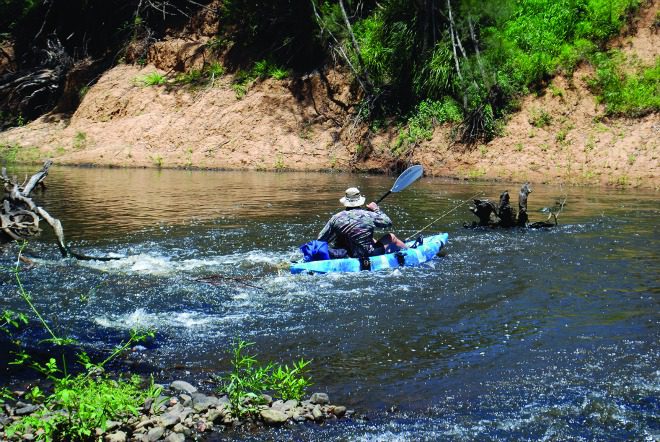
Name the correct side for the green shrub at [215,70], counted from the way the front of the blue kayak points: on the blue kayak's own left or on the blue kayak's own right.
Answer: on the blue kayak's own left

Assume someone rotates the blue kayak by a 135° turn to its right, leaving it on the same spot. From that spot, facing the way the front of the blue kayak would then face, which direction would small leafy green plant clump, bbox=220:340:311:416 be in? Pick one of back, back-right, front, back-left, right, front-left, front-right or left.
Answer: front-left

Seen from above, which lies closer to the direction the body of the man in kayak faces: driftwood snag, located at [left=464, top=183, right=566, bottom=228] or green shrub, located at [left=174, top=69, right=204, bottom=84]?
the driftwood snag

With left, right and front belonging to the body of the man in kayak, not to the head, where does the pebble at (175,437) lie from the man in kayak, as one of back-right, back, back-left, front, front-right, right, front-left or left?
back-right

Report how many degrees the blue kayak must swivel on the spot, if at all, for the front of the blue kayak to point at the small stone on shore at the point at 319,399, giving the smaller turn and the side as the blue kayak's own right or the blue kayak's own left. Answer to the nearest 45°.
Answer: approximately 90° to the blue kayak's own right

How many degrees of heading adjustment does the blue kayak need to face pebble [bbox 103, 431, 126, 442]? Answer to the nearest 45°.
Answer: approximately 90° to its right

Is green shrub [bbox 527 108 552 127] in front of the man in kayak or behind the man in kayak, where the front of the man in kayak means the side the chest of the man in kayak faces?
in front

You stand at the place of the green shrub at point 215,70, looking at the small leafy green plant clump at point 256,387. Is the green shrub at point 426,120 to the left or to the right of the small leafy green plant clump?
left

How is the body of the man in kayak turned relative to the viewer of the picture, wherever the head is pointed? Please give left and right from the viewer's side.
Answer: facing away from the viewer and to the right of the viewer

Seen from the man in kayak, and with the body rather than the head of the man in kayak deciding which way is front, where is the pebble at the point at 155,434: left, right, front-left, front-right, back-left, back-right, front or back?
back-right

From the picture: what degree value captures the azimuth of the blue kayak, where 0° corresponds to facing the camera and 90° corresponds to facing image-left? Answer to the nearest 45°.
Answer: approximately 270°
